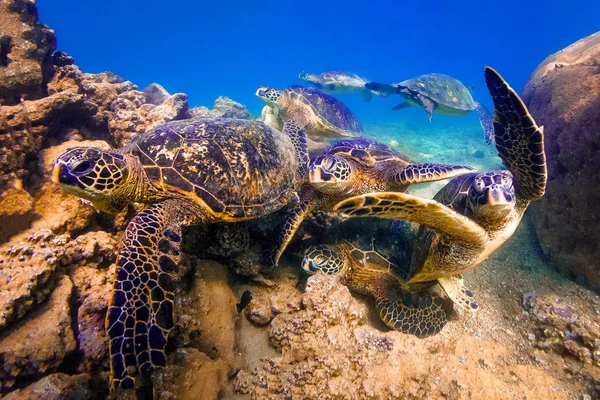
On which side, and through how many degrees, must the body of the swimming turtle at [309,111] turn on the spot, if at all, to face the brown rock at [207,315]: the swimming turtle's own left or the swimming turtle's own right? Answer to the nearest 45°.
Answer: approximately 90° to the swimming turtle's own left

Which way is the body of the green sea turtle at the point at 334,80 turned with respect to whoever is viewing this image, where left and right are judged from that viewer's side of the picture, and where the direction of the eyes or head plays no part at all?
facing to the left of the viewer

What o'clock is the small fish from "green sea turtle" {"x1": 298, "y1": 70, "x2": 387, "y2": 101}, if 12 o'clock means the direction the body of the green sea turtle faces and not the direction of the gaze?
The small fish is roughly at 9 o'clock from the green sea turtle.

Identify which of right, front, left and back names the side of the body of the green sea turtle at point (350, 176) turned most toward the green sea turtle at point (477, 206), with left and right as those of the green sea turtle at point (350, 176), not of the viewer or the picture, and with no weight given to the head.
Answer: left

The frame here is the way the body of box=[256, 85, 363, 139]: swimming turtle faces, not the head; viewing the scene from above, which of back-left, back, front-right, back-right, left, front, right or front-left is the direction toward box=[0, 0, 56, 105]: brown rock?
front-left

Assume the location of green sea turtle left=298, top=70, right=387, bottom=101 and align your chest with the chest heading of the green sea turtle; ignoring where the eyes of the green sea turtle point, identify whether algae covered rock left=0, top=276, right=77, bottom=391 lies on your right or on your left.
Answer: on your left

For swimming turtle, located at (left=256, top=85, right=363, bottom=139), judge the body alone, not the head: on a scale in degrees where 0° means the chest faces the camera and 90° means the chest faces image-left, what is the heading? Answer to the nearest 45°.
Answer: approximately 90°

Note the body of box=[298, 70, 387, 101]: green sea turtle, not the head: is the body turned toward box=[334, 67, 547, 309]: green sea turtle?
no

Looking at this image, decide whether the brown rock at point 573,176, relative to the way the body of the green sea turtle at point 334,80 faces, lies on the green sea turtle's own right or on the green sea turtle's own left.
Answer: on the green sea turtle's own left

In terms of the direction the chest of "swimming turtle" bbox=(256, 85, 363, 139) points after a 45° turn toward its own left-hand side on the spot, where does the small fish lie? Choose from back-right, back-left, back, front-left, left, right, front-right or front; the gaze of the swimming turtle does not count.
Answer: front-left

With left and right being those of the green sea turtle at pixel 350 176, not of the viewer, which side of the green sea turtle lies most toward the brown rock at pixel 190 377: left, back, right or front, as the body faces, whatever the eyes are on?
front

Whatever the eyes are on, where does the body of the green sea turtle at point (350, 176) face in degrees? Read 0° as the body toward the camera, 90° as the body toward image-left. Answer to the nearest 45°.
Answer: approximately 45°

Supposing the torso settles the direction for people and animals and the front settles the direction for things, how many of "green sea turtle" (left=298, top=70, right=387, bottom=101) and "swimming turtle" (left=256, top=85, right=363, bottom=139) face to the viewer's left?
2

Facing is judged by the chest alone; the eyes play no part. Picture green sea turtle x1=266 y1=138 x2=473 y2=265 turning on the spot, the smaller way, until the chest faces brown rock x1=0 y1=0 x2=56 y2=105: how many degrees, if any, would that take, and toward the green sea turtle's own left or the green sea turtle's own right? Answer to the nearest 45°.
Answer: approximately 45° to the green sea turtle's own right

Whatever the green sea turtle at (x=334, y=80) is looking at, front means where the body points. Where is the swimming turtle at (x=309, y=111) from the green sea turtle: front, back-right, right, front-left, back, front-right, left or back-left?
left

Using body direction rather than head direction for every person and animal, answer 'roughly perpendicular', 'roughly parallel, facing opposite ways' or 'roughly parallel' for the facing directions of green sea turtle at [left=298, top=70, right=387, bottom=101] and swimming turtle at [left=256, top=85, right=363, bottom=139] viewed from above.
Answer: roughly parallel

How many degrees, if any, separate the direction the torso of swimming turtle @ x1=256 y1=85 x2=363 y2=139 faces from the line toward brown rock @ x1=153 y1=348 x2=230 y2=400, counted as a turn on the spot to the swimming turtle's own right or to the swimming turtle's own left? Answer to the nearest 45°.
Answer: approximately 90° to the swimming turtle's own left

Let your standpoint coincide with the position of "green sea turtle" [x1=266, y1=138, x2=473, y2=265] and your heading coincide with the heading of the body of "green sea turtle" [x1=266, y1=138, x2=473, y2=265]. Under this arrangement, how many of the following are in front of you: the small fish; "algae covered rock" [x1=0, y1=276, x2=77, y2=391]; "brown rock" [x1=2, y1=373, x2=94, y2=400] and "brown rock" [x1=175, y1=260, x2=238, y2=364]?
4

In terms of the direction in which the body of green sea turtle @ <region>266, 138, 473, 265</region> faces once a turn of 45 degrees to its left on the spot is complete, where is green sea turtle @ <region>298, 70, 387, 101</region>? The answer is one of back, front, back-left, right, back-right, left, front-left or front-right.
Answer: back

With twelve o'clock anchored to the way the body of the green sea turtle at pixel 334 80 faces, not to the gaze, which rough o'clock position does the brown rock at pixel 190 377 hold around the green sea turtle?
The brown rock is roughly at 9 o'clock from the green sea turtle.

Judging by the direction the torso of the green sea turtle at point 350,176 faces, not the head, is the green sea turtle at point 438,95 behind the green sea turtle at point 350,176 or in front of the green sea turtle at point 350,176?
behind
